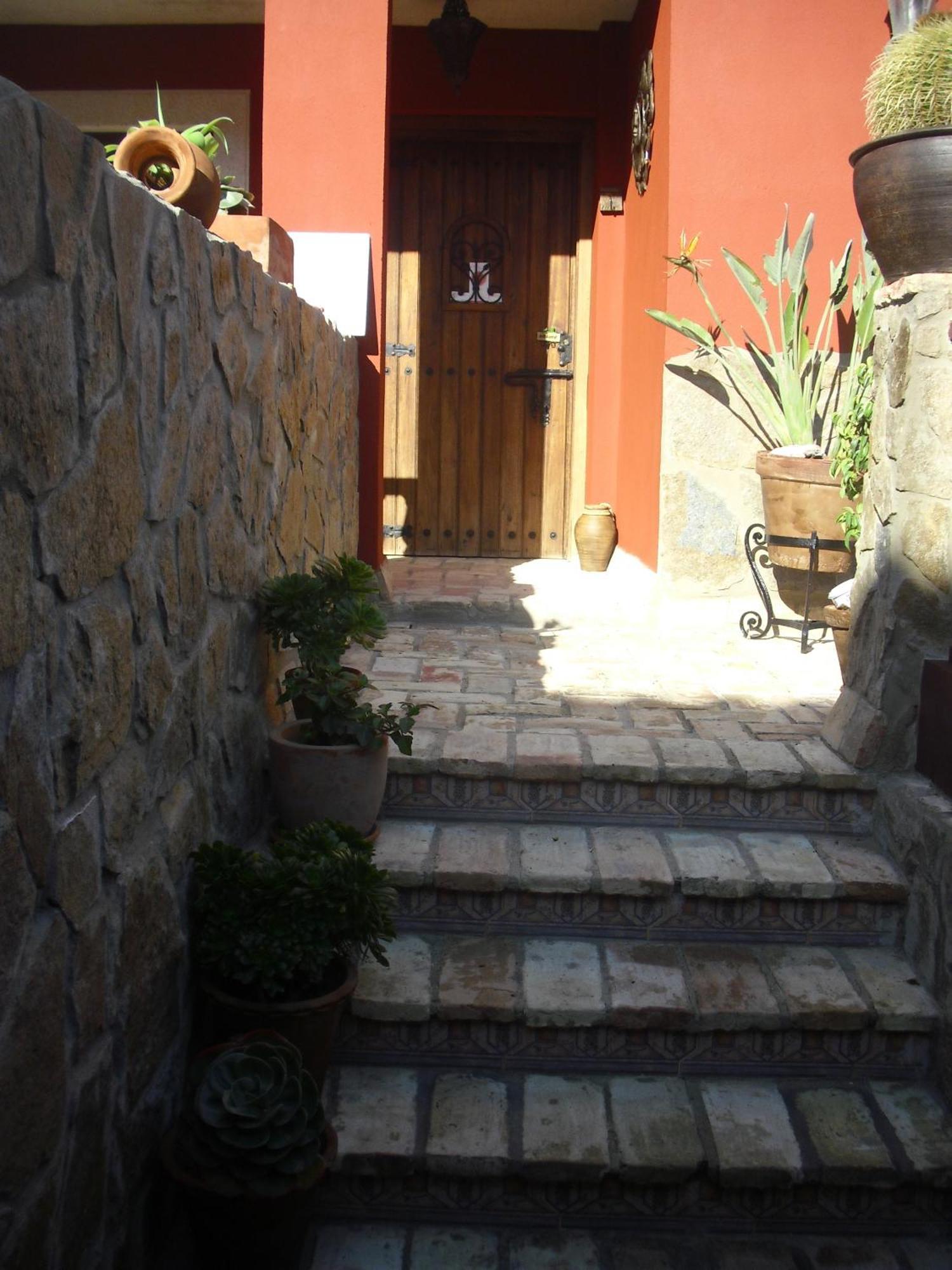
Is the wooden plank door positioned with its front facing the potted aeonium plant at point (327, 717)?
yes

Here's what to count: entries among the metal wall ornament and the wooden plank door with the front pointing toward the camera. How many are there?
1

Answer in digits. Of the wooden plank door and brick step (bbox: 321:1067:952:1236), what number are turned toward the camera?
2

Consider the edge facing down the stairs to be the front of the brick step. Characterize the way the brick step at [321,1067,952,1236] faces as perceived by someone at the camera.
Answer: facing the viewer

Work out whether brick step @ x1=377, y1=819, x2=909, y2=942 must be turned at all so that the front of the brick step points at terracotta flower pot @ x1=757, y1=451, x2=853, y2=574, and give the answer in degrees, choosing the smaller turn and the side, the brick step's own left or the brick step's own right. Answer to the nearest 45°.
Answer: approximately 180°

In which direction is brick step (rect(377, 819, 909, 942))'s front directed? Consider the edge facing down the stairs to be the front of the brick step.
toward the camera

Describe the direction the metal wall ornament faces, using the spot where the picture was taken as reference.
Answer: facing to the left of the viewer

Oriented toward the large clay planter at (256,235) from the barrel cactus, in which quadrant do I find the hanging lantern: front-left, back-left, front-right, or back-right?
front-right

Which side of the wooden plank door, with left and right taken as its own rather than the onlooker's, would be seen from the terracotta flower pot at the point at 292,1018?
front

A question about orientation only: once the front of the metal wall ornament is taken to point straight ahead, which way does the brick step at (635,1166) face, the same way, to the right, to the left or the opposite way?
to the left

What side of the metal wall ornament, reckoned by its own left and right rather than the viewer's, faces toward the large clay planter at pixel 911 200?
left

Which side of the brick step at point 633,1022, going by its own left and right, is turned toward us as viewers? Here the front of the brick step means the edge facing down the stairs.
front

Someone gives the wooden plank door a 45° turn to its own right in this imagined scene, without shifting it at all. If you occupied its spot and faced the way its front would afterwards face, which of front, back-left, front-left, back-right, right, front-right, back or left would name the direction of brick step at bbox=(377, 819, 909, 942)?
front-left
